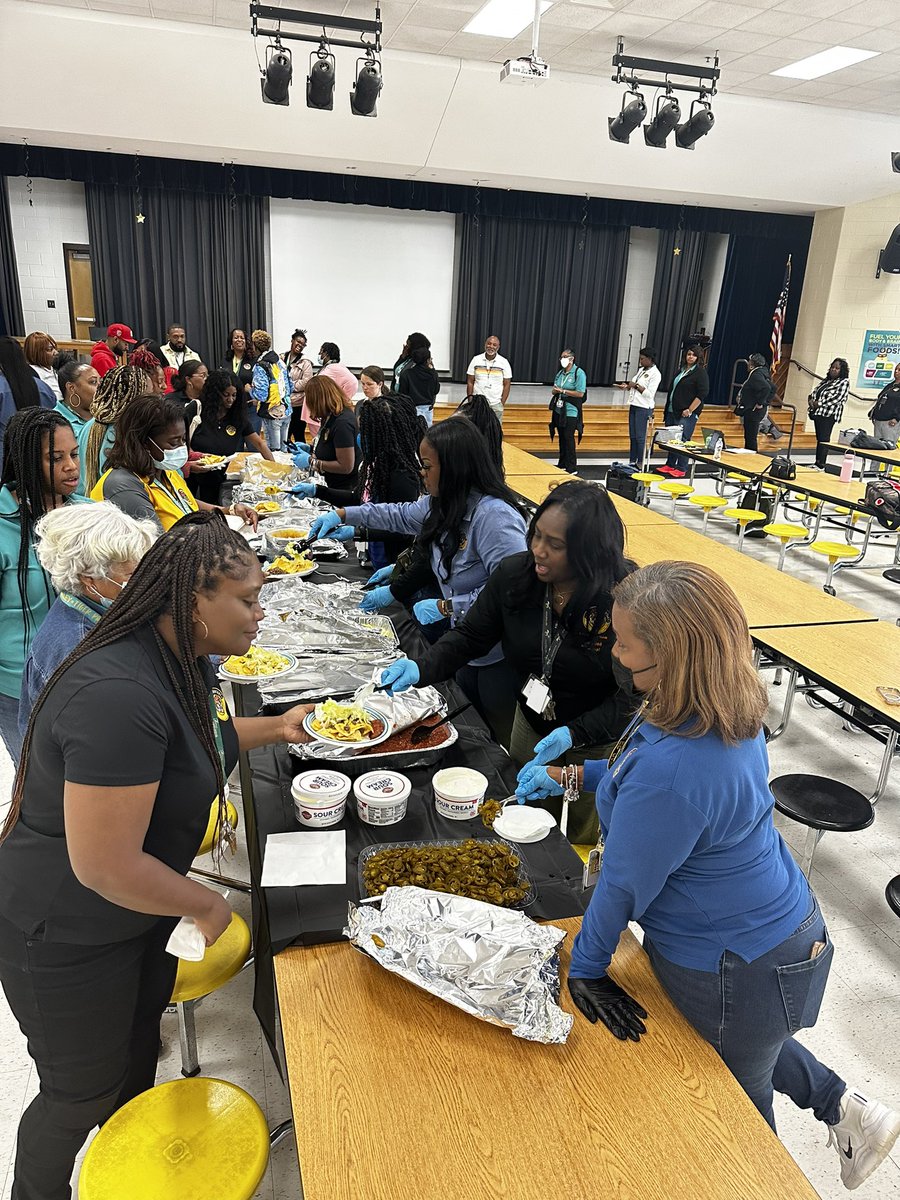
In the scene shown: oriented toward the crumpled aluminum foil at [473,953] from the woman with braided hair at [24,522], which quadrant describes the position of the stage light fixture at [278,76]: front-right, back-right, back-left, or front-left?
back-left

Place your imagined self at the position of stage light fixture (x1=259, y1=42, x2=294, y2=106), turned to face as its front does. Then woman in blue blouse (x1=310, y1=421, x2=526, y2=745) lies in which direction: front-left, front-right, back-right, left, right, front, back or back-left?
back

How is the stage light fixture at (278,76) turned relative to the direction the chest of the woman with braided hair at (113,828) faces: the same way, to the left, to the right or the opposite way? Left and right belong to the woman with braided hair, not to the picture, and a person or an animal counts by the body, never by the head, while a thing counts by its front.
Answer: to the left

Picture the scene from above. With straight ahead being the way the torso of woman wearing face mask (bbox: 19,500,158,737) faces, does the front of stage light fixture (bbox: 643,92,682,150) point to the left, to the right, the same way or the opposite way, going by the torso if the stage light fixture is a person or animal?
to the left

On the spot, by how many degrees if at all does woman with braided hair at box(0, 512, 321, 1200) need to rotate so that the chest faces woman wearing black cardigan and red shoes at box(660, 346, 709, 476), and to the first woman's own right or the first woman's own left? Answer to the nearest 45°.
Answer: approximately 45° to the first woman's own left

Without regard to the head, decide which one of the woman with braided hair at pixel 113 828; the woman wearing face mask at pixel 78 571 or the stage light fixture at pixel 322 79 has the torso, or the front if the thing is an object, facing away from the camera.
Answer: the stage light fixture

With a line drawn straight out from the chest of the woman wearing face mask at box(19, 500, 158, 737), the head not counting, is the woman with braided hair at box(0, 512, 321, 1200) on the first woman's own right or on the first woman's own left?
on the first woman's own right

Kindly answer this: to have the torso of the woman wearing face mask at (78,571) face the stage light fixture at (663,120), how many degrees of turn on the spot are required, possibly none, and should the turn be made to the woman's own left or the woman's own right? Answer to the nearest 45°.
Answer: approximately 45° to the woman's own left

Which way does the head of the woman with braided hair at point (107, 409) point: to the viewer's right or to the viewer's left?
to the viewer's right

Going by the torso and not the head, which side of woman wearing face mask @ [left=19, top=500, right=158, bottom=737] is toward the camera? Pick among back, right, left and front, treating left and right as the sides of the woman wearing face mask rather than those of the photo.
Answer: right

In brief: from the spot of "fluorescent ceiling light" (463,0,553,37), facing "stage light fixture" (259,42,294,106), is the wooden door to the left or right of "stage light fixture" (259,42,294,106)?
right

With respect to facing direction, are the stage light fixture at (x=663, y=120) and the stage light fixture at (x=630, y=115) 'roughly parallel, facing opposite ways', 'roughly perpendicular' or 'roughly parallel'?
roughly parallel

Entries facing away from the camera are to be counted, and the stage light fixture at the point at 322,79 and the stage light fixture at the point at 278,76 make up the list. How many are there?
2

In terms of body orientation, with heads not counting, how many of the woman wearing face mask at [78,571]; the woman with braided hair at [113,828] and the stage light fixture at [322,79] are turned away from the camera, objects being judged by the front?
1

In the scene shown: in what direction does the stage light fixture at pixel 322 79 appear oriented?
away from the camera

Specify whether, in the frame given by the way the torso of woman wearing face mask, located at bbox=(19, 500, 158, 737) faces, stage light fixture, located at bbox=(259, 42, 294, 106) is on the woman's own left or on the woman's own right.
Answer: on the woman's own left

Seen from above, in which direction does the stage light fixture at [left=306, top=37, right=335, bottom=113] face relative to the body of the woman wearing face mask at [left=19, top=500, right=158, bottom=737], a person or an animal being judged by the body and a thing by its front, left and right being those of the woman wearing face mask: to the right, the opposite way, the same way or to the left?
to the left

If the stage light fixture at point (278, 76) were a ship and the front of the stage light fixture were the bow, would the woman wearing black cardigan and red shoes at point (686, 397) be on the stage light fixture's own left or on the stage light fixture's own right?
on the stage light fixture's own right

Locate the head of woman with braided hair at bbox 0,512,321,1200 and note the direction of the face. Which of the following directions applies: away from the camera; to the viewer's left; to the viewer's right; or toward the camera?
to the viewer's right

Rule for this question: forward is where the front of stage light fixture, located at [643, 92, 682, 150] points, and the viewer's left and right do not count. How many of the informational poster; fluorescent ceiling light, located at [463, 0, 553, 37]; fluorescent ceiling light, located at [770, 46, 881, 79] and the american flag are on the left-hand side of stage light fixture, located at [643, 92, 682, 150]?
1

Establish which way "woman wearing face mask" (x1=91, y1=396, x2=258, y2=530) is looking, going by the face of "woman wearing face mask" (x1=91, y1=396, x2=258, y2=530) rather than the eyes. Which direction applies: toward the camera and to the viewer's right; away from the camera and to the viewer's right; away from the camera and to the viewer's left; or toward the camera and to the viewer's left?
toward the camera and to the viewer's right
